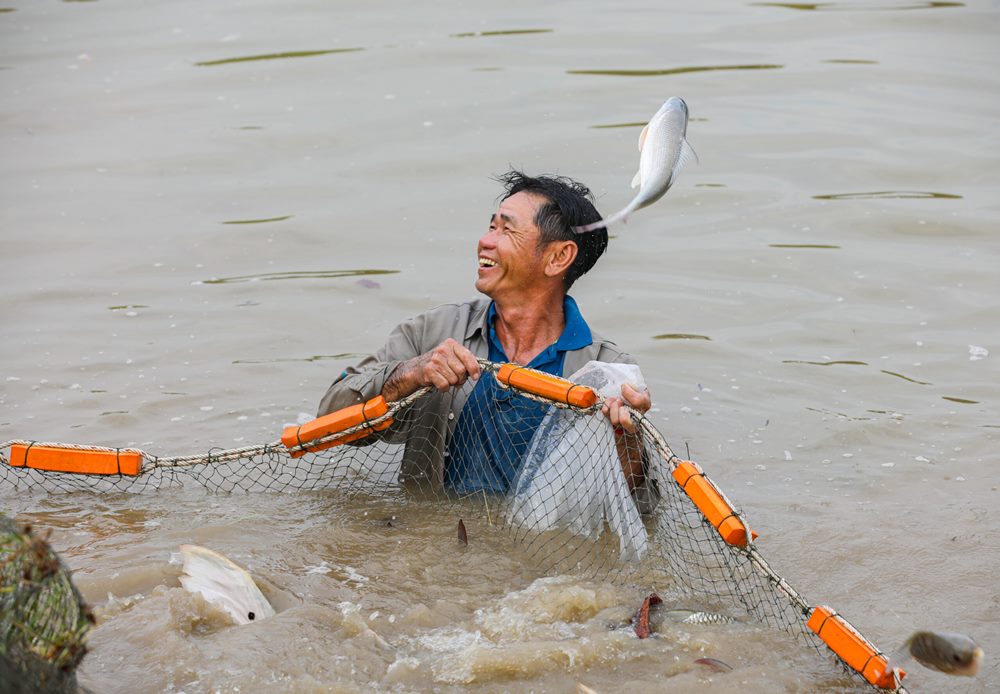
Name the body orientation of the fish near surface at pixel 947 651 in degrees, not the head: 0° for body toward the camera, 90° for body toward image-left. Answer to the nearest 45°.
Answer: approximately 270°

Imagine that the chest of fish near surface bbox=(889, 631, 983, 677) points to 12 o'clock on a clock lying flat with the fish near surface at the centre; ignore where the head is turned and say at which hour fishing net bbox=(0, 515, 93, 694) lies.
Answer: The fishing net is roughly at 5 o'clock from the fish near surface.

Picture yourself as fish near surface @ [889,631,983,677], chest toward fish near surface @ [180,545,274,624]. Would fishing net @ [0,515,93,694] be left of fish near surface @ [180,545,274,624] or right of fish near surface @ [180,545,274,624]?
left

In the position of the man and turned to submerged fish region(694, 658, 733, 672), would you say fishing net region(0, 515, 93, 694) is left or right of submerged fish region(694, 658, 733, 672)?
right

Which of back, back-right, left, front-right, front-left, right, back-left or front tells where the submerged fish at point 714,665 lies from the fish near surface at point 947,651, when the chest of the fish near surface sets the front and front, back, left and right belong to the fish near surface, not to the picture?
back-left

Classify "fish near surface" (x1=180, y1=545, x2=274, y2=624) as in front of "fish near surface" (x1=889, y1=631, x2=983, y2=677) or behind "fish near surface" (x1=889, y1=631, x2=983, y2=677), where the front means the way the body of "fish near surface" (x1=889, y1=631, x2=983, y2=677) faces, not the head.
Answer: behind

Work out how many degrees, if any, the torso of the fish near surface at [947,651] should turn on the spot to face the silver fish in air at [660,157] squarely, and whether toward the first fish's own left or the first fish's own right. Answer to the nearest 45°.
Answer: approximately 135° to the first fish's own left

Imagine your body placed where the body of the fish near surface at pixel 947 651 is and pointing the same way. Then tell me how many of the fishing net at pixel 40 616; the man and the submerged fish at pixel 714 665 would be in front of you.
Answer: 0

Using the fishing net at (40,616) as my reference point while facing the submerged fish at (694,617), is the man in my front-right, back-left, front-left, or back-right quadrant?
front-left

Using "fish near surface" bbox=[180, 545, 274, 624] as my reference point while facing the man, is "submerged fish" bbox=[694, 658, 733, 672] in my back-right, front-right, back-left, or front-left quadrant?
front-right

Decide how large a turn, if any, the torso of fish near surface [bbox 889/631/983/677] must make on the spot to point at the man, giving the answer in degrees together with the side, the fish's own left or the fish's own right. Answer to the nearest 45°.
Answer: approximately 135° to the fish's own left

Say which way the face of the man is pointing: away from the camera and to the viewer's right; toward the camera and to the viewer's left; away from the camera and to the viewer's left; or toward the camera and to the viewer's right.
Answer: toward the camera and to the viewer's left
